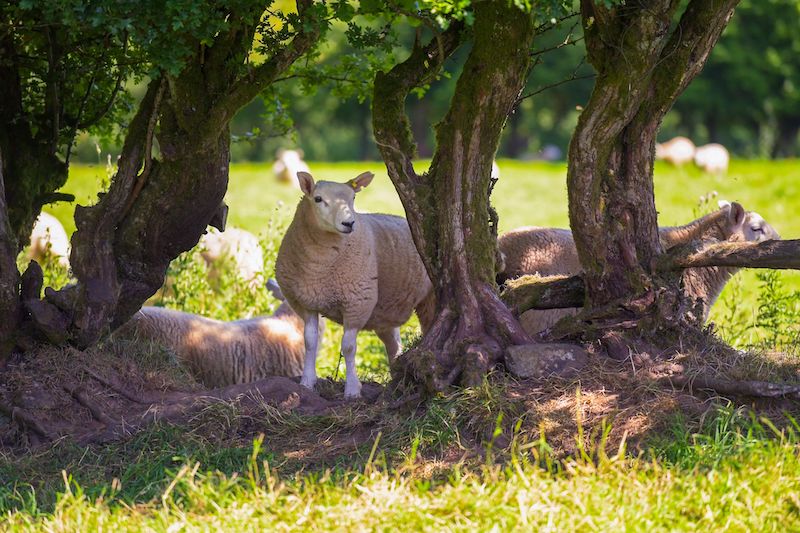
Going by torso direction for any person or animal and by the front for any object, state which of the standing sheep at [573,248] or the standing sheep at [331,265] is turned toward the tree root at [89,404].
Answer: the standing sheep at [331,265]

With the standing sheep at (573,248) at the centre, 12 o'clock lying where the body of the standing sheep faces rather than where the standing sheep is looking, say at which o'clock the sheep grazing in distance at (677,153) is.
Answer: The sheep grazing in distance is roughly at 9 o'clock from the standing sheep.

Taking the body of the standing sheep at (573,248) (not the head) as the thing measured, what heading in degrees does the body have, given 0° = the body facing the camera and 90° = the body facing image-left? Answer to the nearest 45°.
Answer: approximately 270°

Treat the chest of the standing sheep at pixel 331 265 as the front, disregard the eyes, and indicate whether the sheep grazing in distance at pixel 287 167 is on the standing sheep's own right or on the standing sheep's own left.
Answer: on the standing sheep's own right

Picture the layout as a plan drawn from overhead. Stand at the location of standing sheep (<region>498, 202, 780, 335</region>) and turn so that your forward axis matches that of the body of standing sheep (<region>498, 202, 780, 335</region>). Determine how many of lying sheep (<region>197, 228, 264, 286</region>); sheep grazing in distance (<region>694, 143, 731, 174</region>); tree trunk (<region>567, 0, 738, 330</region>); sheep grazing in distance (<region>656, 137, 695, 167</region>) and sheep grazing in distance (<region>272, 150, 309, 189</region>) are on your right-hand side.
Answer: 1

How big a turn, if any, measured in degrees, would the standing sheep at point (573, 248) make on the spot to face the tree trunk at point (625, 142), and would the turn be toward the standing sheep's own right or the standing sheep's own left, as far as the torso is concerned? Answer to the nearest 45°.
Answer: approximately 90° to the standing sheep's own right

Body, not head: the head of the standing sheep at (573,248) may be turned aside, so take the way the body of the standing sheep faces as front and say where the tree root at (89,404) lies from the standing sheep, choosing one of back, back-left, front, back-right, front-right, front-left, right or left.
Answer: back-right
